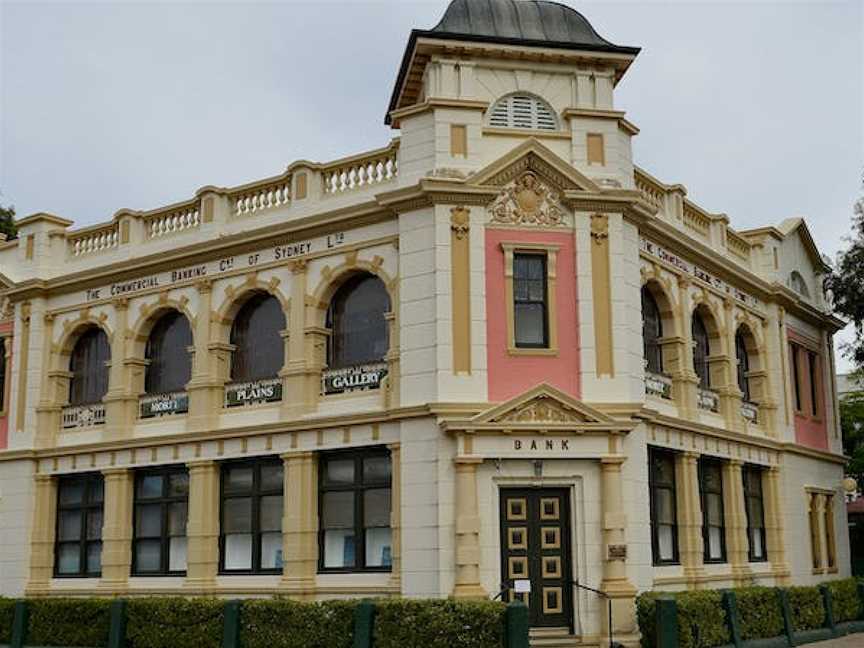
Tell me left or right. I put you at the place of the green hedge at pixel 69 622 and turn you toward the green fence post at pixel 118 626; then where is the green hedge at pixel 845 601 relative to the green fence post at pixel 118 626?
left

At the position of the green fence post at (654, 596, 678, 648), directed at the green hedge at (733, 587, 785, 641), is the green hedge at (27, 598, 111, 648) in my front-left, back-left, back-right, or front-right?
back-left

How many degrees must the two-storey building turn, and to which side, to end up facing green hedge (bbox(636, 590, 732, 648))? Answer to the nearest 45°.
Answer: approximately 45° to its left

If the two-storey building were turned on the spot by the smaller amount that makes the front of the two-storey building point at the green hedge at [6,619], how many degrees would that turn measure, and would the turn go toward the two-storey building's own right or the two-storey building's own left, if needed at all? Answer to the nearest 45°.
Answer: approximately 90° to the two-storey building's own right

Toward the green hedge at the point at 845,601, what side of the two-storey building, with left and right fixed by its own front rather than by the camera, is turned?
left

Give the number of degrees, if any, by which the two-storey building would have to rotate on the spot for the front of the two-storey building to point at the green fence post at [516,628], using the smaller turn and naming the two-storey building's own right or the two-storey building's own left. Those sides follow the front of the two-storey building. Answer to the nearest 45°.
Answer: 0° — it already faces it

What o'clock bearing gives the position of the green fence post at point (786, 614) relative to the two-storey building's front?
The green fence post is roughly at 9 o'clock from the two-storey building.

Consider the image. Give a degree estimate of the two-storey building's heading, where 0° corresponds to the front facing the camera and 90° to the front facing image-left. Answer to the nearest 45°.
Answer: approximately 0°

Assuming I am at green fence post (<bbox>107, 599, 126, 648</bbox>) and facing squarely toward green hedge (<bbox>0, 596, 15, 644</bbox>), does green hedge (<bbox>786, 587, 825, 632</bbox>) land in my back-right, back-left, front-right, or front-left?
back-right

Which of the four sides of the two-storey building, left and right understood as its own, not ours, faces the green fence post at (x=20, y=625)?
right

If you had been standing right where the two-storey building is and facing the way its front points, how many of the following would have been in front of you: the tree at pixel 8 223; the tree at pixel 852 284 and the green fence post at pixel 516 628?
1

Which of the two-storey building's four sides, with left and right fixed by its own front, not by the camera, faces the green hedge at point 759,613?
left

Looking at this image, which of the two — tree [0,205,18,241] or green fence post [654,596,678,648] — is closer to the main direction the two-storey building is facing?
the green fence post

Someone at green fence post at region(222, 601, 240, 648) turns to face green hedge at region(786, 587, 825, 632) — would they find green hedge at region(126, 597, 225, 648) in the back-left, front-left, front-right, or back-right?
back-left
